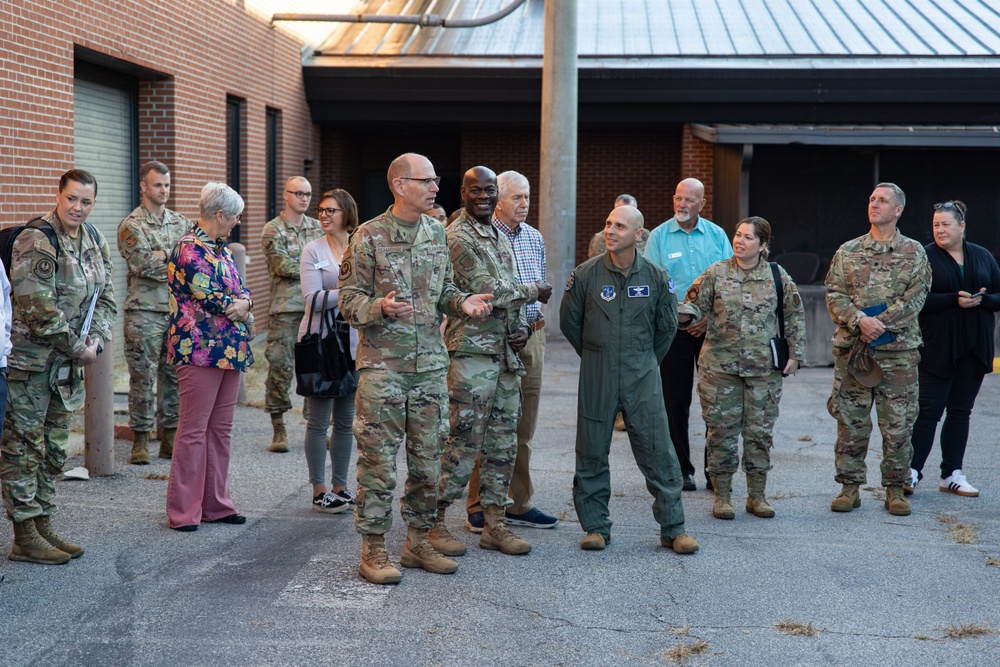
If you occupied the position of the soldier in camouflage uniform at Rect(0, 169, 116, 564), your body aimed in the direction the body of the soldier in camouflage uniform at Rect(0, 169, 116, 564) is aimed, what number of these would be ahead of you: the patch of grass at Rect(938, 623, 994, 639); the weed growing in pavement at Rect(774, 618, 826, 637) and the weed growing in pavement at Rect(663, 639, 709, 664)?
3

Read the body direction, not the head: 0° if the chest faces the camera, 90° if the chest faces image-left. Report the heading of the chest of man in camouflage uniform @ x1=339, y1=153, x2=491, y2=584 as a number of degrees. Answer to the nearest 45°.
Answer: approximately 315°

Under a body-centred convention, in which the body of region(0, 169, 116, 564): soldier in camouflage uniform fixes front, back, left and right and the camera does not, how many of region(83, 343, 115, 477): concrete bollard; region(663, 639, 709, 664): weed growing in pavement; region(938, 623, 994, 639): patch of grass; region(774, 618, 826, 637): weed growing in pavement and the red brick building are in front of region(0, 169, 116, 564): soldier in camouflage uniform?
3

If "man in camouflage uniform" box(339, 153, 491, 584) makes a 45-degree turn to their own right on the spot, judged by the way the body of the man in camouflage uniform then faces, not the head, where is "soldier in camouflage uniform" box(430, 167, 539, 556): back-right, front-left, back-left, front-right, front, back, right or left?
back-left

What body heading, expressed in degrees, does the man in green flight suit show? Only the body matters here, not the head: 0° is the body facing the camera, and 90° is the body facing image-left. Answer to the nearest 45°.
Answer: approximately 0°

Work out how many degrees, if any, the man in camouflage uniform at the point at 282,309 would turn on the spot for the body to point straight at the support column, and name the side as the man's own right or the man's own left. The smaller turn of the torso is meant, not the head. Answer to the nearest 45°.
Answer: approximately 90° to the man's own left

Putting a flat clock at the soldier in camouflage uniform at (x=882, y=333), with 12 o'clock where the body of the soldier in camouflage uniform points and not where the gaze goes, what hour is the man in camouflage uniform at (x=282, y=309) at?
The man in camouflage uniform is roughly at 3 o'clock from the soldier in camouflage uniform.

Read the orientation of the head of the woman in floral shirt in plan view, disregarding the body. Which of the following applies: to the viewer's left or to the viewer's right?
to the viewer's right

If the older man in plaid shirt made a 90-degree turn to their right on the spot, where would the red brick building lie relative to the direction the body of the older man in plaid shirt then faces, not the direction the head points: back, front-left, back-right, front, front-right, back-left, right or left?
right
